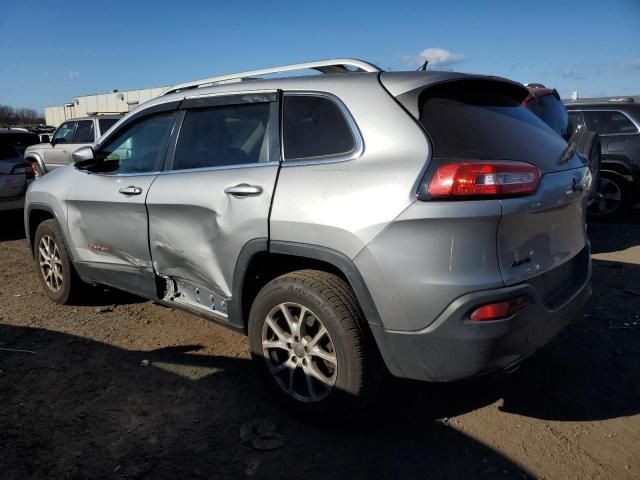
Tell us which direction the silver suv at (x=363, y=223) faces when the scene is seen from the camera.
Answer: facing away from the viewer and to the left of the viewer

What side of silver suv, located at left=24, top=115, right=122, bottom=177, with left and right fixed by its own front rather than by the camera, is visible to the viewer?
left

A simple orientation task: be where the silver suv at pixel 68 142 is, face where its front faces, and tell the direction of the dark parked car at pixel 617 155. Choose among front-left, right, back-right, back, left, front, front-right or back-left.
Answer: back-left

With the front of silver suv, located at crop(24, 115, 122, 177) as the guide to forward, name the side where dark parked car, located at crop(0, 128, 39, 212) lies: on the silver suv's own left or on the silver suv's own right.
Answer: on the silver suv's own left

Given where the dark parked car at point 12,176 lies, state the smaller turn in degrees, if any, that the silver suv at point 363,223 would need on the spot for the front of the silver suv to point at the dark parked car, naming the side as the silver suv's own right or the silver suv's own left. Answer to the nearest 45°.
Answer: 0° — it already faces it

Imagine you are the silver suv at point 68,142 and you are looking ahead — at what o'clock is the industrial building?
The industrial building is roughly at 3 o'clock from the silver suv.

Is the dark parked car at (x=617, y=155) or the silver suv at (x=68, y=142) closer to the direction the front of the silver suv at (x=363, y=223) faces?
the silver suv

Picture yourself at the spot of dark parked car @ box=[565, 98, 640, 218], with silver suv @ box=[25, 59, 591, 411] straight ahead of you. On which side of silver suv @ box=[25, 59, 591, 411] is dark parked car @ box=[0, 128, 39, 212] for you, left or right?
right

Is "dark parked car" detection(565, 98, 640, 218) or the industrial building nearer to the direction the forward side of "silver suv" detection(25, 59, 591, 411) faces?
the industrial building
